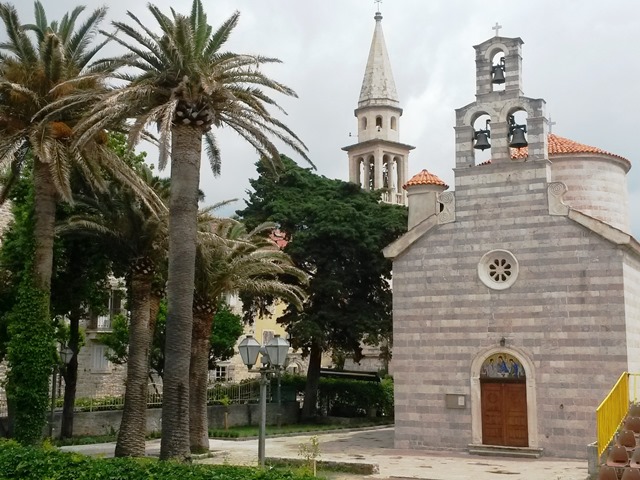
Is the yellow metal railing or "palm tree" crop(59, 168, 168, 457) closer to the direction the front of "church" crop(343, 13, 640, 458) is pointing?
the yellow metal railing

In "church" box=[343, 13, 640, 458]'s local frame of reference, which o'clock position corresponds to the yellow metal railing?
The yellow metal railing is roughly at 11 o'clock from the church.

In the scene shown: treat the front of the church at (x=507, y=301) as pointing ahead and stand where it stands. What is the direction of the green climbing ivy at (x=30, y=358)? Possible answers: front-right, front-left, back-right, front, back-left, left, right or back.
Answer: front-right

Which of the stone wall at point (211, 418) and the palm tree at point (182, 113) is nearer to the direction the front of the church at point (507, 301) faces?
the palm tree

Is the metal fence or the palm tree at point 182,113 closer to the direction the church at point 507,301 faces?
the palm tree

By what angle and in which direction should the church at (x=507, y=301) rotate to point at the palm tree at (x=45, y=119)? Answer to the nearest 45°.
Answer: approximately 45° to its right

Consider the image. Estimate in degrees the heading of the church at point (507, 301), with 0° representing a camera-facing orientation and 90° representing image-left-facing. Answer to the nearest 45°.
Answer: approximately 0°

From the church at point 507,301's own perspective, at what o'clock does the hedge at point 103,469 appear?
The hedge is roughly at 1 o'clock from the church.

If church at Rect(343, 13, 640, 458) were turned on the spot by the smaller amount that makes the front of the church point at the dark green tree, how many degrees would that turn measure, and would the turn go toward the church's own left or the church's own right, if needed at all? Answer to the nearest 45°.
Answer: approximately 135° to the church's own right

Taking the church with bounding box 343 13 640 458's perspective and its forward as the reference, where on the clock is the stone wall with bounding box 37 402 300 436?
The stone wall is roughly at 4 o'clock from the church.
